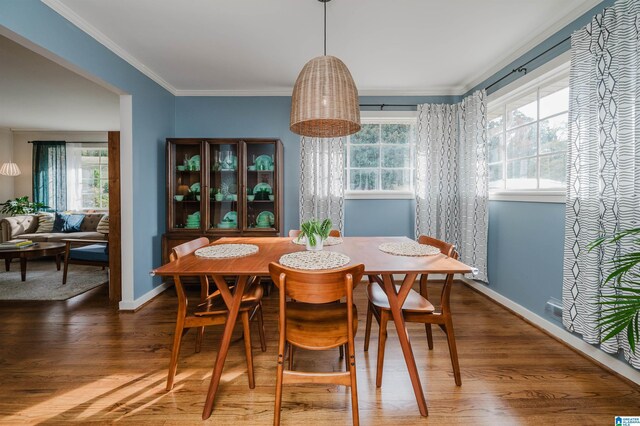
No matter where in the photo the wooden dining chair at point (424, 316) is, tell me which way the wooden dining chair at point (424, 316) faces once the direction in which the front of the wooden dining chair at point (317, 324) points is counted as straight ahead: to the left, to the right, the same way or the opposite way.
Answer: to the left

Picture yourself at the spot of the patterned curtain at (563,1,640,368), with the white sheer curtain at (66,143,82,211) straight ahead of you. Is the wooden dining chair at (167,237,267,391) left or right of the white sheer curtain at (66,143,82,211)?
left

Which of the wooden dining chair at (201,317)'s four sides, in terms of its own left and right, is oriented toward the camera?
right

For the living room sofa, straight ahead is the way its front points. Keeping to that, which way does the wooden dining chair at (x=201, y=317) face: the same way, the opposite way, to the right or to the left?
to the left

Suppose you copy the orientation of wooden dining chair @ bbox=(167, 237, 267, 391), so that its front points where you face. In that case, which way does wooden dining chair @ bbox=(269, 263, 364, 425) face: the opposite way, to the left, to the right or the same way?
to the left

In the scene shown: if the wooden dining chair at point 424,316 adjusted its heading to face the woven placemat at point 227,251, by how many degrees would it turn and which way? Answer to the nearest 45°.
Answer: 0° — it already faces it

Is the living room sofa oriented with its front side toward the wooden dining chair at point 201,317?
yes

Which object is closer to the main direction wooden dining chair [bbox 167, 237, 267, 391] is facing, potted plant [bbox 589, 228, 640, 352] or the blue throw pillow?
the potted plant

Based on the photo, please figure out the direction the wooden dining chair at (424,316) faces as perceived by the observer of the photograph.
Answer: facing to the left of the viewer

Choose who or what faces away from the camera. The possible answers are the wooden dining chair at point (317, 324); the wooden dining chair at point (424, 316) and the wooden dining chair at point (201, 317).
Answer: the wooden dining chair at point (317, 324)

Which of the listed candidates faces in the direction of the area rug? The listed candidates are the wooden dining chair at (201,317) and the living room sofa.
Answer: the living room sofa

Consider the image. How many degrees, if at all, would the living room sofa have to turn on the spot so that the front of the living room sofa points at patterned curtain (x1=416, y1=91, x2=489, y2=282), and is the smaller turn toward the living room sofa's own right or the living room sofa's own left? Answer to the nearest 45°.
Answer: approximately 45° to the living room sofa's own left

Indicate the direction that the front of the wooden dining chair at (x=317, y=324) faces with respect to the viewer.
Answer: facing away from the viewer
